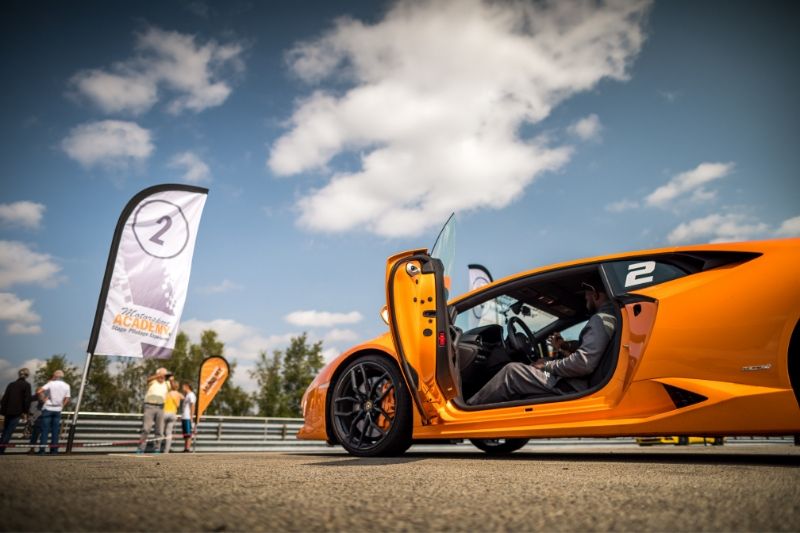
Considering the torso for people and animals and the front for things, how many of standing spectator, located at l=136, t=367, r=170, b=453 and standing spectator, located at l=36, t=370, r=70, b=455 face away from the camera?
1

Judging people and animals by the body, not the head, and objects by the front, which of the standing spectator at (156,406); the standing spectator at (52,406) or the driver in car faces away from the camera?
the standing spectator at (52,406)

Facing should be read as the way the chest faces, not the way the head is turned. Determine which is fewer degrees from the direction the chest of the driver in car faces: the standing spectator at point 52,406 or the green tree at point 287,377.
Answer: the standing spectator

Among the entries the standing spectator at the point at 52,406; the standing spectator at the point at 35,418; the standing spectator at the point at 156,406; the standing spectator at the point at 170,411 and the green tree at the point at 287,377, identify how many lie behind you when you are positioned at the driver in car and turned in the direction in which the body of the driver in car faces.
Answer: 0

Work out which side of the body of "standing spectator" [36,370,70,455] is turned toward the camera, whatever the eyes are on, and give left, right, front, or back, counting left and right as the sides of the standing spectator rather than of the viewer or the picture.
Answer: back

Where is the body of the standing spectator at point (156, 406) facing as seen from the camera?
toward the camera

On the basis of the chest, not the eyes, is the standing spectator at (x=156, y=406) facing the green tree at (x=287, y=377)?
no

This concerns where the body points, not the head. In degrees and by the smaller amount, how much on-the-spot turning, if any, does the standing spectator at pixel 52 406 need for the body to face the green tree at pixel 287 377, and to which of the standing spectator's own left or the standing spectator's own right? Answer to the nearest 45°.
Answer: approximately 45° to the standing spectator's own right

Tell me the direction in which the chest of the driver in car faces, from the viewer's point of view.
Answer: to the viewer's left

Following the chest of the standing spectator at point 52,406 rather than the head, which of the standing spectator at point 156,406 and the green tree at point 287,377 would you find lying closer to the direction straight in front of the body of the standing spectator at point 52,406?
the green tree

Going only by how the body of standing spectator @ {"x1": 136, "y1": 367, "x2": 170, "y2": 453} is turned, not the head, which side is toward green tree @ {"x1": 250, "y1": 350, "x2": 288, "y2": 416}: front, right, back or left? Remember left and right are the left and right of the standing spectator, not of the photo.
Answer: back

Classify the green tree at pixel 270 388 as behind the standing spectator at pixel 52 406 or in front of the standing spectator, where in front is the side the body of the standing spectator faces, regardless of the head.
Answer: in front

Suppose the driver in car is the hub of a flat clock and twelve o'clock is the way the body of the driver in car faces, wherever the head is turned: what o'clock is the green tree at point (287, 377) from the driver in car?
The green tree is roughly at 2 o'clock from the driver in car.

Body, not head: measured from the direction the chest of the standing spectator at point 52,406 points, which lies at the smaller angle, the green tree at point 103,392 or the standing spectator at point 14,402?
the green tree

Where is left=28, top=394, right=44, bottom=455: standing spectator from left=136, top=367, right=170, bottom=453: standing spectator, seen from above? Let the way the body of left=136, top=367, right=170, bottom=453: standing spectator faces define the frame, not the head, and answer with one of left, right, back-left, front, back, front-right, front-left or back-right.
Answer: back-right
